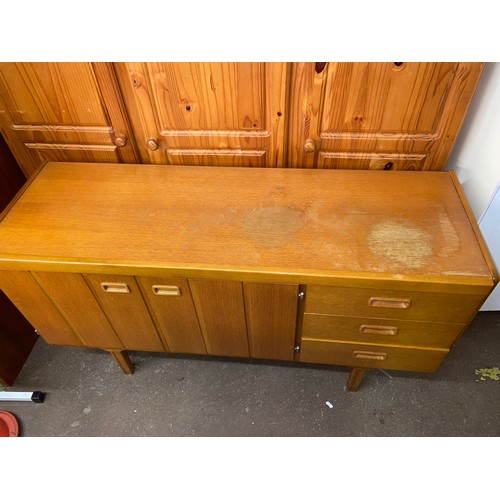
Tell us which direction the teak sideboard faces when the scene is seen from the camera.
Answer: facing the viewer

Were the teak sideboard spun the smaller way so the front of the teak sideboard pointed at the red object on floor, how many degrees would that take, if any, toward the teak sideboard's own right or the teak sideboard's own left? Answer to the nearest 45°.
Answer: approximately 90° to the teak sideboard's own right
